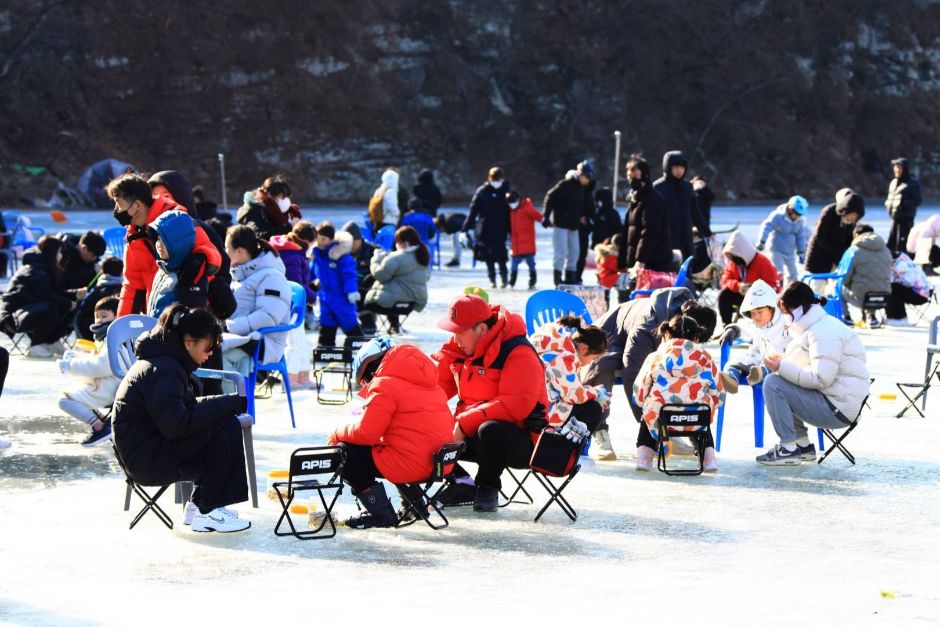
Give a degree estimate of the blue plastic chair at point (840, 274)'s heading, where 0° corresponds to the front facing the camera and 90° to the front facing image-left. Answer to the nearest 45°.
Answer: approximately 90°

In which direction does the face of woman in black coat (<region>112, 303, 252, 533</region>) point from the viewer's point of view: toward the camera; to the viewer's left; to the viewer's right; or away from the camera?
to the viewer's right

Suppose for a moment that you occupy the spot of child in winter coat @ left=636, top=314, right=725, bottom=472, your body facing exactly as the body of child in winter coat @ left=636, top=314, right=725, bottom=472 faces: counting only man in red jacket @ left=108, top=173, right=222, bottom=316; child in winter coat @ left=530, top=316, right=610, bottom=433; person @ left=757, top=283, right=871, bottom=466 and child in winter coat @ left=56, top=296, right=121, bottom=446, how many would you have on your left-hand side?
3

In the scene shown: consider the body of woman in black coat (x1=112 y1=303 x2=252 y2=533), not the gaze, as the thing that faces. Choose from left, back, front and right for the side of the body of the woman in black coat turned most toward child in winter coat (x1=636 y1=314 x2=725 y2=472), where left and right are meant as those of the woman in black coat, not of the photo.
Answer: front

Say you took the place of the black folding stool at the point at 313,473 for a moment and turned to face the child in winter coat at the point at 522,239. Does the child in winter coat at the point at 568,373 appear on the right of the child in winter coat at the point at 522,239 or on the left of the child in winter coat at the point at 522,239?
right

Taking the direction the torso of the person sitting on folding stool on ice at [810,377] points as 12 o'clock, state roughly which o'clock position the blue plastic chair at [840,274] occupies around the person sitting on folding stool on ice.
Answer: The blue plastic chair is roughly at 3 o'clock from the person sitting on folding stool on ice.

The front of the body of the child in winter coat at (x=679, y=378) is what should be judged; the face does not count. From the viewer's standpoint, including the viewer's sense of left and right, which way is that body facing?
facing away from the viewer

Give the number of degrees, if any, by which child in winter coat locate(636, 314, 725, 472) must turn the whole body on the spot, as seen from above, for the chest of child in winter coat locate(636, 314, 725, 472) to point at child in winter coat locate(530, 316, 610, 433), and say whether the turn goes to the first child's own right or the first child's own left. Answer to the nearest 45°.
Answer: approximately 90° to the first child's own left

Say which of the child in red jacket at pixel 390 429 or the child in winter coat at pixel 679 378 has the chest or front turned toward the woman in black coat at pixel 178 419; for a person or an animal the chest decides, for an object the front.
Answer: the child in red jacket

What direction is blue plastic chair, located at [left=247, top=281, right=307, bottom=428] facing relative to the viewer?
to the viewer's left

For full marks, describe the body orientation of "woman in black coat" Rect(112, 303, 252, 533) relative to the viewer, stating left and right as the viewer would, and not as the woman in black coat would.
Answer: facing to the right of the viewer

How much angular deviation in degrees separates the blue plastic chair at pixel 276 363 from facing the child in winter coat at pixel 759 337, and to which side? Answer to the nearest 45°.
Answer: approximately 180°
